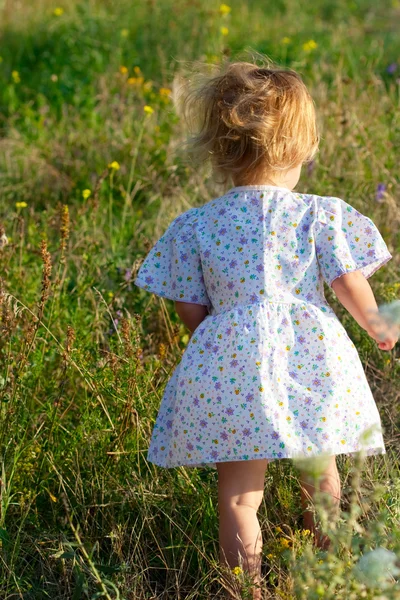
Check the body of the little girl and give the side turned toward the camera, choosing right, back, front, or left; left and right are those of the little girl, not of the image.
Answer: back
